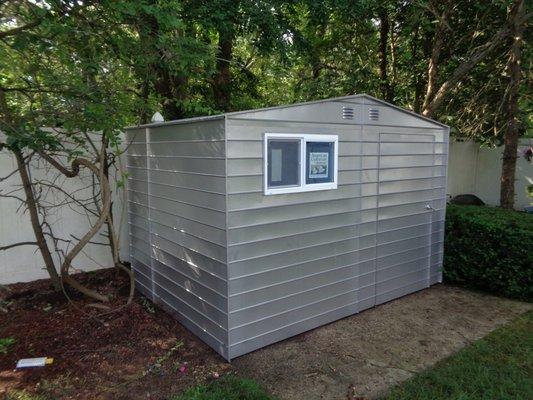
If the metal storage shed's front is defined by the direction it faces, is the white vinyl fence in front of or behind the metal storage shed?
behind

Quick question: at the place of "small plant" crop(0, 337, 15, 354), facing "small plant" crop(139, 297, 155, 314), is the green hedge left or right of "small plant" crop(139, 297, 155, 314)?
right

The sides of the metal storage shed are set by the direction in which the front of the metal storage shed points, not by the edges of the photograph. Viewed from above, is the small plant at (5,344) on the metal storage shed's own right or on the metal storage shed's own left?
on the metal storage shed's own right

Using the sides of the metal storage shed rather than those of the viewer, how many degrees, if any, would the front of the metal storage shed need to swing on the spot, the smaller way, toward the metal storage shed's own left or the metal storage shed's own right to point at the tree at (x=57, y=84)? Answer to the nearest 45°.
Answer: approximately 135° to the metal storage shed's own right

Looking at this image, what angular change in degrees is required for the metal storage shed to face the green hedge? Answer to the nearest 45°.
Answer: approximately 90° to its left

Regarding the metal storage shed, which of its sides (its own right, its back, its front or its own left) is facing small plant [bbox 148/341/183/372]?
right

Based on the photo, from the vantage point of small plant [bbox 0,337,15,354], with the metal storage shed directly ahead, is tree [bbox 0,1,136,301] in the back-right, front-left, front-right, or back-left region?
front-left

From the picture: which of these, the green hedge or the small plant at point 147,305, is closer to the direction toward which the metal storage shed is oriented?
the green hedge

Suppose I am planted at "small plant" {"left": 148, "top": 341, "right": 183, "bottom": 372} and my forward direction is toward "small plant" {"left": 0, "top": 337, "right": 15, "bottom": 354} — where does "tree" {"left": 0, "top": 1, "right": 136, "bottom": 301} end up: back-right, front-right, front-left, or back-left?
front-right

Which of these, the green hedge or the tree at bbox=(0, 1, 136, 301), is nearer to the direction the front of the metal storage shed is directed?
the green hedge

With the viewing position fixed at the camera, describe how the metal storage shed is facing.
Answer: facing the viewer and to the right of the viewer
